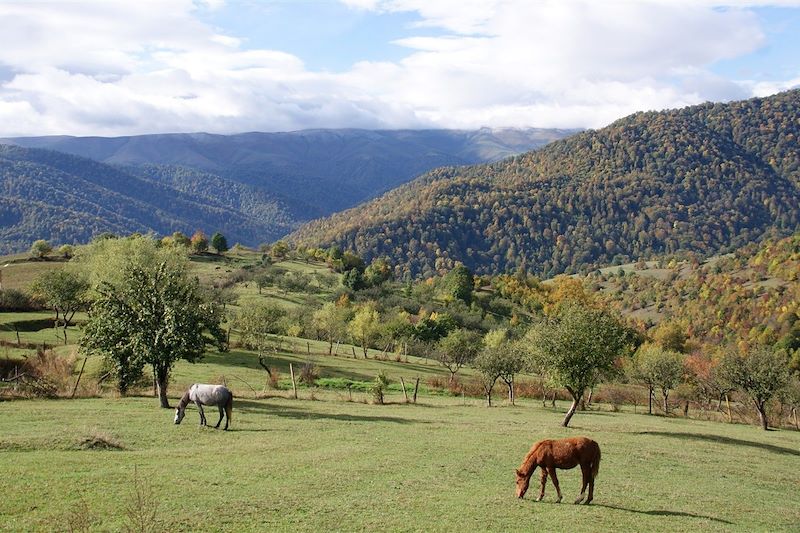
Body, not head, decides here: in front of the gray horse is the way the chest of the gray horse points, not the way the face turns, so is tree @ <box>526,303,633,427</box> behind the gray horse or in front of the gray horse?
behind

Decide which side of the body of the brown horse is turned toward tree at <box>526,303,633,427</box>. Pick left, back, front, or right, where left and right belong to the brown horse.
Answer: right

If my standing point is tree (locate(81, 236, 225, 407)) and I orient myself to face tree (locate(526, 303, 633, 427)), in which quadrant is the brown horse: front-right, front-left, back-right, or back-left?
front-right

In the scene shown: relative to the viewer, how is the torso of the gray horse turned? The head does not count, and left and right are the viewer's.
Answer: facing to the left of the viewer

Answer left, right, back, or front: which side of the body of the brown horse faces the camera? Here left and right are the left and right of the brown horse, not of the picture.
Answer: left

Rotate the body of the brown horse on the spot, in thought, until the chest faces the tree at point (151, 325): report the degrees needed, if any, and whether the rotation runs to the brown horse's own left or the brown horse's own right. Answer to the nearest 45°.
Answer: approximately 45° to the brown horse's own right

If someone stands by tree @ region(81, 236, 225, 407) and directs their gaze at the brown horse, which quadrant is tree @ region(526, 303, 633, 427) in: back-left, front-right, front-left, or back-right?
front-left
